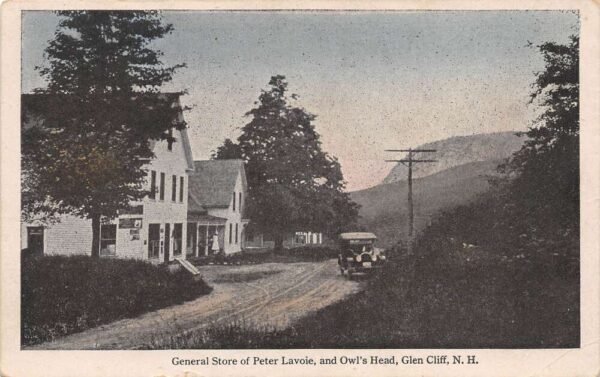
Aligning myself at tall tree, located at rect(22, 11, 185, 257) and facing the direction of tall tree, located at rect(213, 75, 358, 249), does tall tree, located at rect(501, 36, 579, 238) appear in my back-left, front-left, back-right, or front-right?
front-right

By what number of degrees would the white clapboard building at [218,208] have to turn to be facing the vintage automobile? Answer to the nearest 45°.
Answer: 0° — it already faces it

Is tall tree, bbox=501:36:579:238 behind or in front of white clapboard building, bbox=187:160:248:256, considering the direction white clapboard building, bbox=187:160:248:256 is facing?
in front

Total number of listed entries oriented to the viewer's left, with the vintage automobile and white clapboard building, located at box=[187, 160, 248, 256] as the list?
0

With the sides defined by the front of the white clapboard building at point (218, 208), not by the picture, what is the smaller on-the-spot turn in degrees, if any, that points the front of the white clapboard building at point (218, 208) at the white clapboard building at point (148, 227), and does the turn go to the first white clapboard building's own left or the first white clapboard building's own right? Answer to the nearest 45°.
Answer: approximately 90° to the first white clapboard building's own right

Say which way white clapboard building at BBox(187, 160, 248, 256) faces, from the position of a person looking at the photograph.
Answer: facing the viewer and to the right of the viewer

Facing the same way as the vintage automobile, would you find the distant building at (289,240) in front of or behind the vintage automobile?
behind
